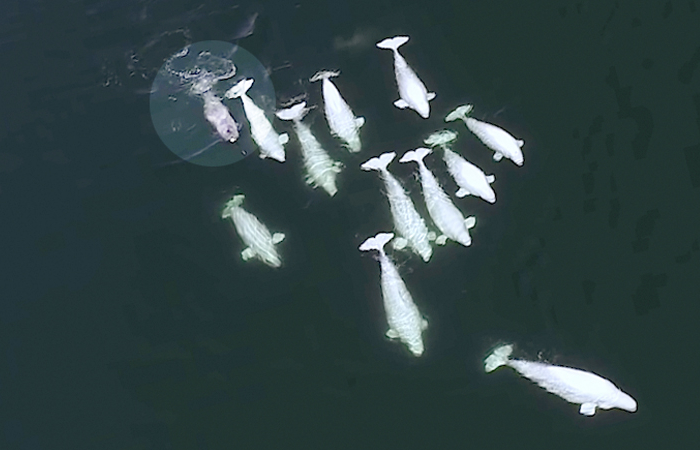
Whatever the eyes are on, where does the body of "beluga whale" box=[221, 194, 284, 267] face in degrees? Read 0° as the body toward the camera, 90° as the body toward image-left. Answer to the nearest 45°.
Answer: approximately 315°

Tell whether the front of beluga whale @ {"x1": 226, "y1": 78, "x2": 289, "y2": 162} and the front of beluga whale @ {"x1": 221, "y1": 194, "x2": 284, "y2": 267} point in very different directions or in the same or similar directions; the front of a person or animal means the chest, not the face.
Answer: same or similar directions

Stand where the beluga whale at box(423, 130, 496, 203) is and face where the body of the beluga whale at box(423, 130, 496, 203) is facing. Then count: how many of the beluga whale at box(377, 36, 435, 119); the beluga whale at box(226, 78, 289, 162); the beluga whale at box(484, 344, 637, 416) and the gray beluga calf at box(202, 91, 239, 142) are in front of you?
1

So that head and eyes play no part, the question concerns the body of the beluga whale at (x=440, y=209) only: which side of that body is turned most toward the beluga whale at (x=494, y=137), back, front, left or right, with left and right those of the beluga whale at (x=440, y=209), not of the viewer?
left

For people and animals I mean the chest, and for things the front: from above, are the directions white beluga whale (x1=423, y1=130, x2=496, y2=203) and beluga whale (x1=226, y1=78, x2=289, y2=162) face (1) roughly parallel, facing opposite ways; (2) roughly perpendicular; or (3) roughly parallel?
roughly parallel

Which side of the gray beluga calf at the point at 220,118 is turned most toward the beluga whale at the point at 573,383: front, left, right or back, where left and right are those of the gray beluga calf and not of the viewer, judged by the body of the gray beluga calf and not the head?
front

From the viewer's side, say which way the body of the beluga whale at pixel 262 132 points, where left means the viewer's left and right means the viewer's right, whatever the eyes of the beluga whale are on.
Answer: facing the viewer and to the right of the viewer

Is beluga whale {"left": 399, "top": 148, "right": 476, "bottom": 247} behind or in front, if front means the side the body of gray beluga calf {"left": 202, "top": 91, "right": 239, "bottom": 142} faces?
in front

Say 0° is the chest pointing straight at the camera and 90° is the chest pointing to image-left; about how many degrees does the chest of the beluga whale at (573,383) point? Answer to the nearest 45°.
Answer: approximately 270°

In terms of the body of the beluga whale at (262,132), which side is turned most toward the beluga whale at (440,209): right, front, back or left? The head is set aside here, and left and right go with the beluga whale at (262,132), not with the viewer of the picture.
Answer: front

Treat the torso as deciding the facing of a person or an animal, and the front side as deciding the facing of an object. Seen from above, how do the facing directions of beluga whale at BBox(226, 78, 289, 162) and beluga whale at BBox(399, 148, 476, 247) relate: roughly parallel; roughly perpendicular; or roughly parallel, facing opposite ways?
roughly parallel

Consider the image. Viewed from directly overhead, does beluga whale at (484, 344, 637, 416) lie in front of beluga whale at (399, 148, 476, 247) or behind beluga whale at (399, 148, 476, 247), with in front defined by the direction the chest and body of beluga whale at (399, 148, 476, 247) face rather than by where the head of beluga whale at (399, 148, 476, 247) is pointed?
in front

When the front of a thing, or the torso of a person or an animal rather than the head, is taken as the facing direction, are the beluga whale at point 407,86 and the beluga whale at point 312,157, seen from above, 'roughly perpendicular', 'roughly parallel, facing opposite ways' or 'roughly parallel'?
roughly parallel
